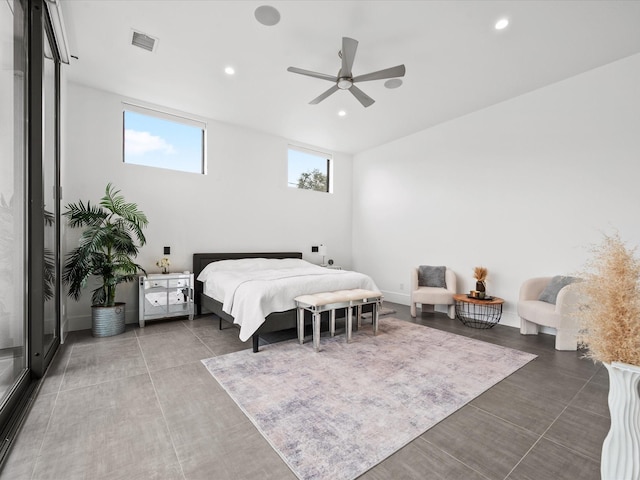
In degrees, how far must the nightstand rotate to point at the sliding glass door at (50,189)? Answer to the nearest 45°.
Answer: approximately 45° to its right

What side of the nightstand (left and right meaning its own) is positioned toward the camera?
front

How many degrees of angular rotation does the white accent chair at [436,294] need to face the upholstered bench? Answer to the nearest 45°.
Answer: approximately 45° to its right

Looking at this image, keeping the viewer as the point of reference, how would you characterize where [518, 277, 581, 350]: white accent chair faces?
facing the viewer and to the left of the viewer

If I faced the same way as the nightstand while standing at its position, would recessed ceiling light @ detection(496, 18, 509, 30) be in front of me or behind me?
in front

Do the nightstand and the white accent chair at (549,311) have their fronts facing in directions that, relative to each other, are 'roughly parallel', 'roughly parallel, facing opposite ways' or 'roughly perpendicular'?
roughly perpendicular

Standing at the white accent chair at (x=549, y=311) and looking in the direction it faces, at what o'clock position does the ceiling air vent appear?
The ceiling air vent is roughly at 12 o'clock from the white accent chair.

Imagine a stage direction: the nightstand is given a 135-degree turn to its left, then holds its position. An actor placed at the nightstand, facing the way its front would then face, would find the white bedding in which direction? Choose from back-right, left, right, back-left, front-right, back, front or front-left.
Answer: right

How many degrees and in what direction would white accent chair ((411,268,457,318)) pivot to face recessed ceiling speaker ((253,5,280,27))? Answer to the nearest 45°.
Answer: approximately 45° to its right

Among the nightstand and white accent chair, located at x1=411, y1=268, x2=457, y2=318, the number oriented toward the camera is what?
2

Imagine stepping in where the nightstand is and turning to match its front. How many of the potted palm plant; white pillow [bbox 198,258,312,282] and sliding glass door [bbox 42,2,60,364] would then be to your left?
1

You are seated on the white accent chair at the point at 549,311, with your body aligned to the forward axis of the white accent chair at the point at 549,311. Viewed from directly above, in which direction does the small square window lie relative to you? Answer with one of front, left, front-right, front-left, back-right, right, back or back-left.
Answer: front-right

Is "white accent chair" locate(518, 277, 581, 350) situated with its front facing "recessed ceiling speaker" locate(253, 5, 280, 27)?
yes
